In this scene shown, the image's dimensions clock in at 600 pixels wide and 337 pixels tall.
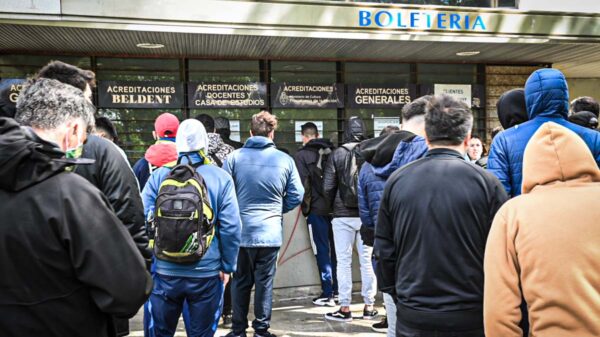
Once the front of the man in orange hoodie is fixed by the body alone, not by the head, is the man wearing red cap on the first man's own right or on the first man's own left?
on the first man's own left

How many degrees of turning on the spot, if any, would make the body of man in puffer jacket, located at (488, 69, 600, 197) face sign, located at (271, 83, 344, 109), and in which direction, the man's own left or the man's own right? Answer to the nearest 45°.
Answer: approximately 45° to the man's own left

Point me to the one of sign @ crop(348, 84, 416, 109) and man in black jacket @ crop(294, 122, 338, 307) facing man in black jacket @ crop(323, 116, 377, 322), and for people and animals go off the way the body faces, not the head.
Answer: the sign

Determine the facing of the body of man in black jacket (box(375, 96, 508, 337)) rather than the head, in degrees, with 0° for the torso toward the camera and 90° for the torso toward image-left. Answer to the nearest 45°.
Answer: approximately 180°

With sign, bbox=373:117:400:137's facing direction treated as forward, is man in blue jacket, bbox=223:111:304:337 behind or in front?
in front

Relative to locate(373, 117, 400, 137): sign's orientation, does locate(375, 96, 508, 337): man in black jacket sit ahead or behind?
ahead

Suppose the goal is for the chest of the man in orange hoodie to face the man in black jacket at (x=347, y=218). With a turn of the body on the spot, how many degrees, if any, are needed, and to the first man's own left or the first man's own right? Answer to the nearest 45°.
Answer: approximately 45° to the first man's own left

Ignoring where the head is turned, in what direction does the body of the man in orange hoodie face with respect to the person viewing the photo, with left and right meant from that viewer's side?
facing away from the viewer
